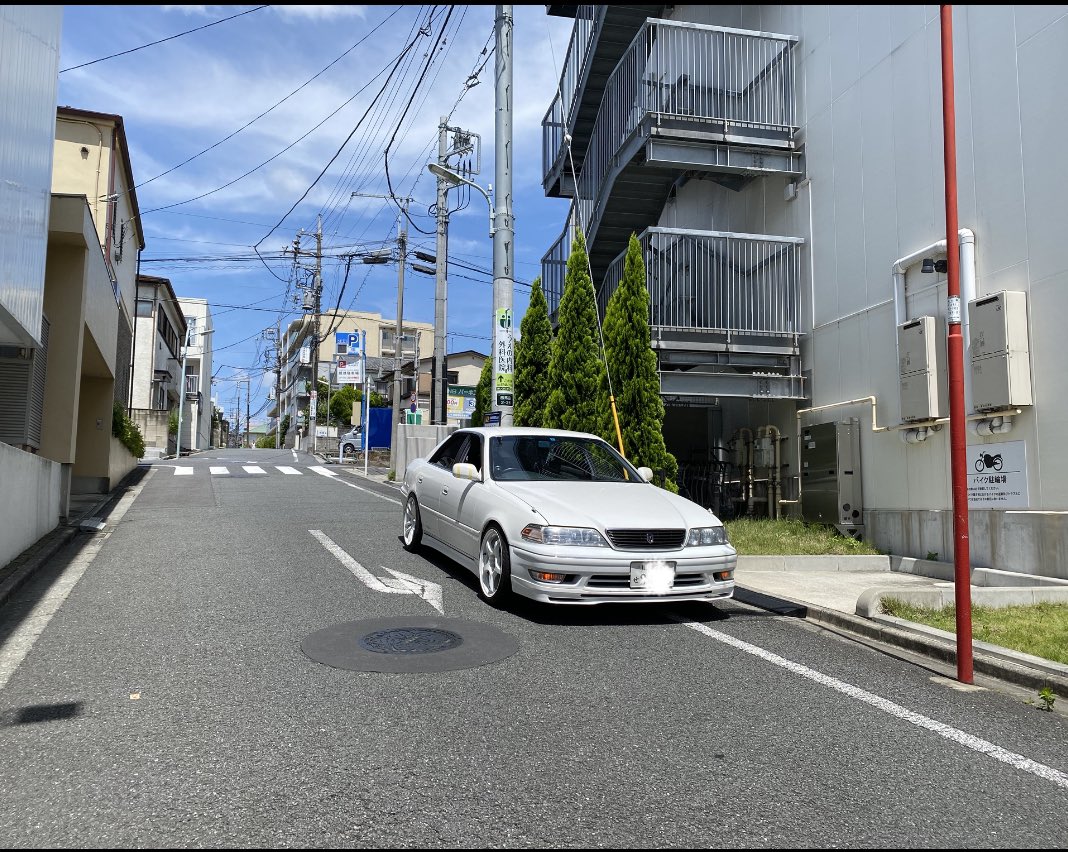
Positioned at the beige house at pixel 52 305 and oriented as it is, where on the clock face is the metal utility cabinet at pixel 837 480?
The metal utility cabinet is roughly at 1 o'clock from the beige house.

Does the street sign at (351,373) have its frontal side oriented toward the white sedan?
yes

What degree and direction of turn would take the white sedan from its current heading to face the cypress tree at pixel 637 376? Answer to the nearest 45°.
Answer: approximately 135° to its left

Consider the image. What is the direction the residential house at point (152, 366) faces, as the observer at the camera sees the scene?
facing to the right of the viewer

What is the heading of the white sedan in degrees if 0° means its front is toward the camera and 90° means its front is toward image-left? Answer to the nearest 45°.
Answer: approximately 315°

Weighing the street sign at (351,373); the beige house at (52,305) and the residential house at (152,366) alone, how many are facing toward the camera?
1

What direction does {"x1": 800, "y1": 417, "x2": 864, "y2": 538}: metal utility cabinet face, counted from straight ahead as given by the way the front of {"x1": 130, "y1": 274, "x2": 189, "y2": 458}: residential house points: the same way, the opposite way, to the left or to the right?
the opposite way

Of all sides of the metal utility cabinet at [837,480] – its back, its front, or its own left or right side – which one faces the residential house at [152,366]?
right

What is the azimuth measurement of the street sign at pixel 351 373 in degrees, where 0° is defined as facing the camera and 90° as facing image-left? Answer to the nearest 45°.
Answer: approximately 0°

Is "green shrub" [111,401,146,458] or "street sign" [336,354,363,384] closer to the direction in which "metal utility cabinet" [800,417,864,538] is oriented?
the green shrub

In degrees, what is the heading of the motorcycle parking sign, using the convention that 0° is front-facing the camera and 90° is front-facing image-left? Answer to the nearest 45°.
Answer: approximately 45°

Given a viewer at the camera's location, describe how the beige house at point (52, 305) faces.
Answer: facing to the right of the viewer
